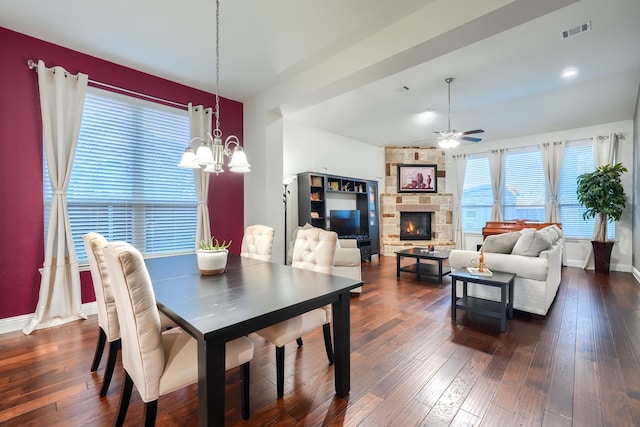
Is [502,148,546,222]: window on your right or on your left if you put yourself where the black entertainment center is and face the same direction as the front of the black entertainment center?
on your left

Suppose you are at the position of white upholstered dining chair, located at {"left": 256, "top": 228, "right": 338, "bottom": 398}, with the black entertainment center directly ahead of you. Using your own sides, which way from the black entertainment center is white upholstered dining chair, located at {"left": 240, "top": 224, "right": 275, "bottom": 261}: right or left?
left

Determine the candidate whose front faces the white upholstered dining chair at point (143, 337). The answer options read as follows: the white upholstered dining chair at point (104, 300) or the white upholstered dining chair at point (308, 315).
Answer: the white upholstered dining chair at point (308, 315)

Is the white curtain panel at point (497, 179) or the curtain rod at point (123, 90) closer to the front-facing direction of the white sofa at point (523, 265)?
the curtain rod

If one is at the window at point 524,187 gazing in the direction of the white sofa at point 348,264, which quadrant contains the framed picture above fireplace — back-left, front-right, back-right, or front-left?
front-right

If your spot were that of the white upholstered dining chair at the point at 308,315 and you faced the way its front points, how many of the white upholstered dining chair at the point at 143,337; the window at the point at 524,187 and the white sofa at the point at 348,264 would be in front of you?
1

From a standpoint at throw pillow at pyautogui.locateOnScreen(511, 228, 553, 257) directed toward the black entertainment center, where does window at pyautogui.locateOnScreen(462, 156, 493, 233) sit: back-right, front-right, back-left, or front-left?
front-right

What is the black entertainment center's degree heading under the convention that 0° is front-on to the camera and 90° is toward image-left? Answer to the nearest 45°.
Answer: approximately 315°

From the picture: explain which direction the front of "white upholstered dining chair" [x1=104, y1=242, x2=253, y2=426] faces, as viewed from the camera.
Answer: facing away from the viewer and to the right of the viewer

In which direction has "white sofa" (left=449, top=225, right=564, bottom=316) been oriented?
to the viewer's left

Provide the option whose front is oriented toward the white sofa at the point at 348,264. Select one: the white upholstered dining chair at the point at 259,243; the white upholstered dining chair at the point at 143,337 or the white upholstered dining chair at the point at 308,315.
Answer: the white upholstered dining chair at the point at 143,337

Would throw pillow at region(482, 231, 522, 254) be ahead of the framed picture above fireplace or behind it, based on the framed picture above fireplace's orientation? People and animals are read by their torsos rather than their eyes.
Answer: ahead

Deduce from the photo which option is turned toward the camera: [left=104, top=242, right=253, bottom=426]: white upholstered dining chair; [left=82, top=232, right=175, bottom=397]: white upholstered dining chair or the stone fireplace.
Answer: the stone fireplace

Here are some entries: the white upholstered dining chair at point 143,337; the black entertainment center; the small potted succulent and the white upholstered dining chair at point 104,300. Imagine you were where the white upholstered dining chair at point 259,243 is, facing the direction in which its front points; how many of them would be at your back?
1

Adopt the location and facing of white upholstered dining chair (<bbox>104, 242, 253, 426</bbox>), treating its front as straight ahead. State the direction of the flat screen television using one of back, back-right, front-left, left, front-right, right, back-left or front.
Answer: front

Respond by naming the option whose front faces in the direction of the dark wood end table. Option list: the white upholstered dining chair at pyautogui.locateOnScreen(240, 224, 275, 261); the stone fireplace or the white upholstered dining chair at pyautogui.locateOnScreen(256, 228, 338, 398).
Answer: the stone fireplace

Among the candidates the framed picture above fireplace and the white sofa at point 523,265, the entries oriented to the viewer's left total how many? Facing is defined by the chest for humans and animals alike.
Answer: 1

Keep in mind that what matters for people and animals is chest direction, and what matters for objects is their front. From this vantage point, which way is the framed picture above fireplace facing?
toward the camera

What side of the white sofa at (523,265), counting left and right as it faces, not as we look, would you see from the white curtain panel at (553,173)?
right
